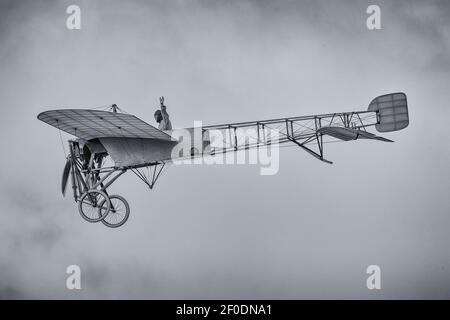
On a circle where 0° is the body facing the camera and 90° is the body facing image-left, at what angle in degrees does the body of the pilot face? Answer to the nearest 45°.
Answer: approximately 90°
